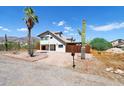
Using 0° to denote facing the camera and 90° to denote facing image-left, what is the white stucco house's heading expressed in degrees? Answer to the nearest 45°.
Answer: approximately 45°
